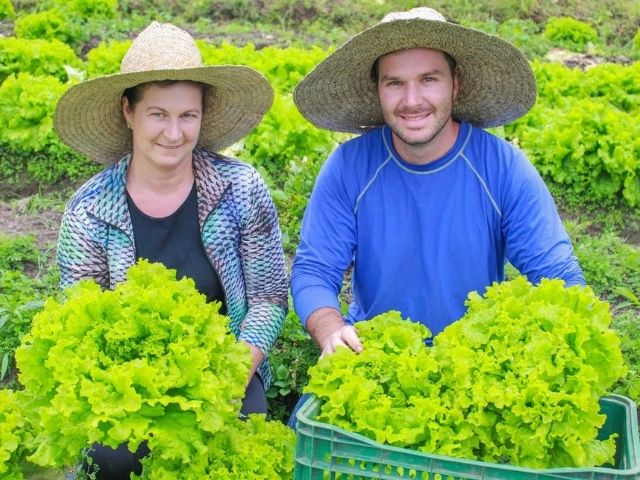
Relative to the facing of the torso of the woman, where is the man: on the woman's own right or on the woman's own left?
on the woman's own left

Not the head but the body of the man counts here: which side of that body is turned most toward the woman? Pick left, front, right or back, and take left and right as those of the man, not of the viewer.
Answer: right

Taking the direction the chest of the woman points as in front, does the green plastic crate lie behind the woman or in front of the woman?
in front

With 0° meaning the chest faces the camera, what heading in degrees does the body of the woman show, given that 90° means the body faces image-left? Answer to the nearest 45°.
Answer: approximately 0°

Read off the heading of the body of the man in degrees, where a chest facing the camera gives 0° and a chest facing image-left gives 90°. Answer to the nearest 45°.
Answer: approximately 0°

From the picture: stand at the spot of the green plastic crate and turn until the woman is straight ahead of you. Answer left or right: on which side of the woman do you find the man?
right

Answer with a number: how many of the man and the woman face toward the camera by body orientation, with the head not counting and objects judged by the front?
2

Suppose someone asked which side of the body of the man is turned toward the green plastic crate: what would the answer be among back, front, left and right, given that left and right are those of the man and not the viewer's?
front
